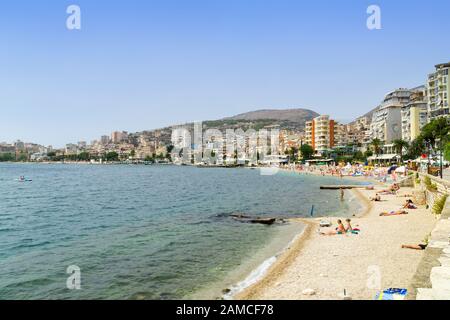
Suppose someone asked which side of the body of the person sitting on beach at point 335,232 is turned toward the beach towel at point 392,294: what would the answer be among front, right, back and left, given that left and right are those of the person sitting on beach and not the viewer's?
left

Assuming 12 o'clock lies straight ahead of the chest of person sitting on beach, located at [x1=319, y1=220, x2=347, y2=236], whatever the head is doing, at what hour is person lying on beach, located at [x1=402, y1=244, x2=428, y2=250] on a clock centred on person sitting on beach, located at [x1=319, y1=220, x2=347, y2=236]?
person lying on beach, located at [x1=402, y1=244, x2=428, y2=250] is roughly at 8 o'clock from person sitting on beach, located at [x1=319, y1=220, x2=347, y2=236].

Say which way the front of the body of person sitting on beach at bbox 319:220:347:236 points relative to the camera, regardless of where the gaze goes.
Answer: to the viewer's left

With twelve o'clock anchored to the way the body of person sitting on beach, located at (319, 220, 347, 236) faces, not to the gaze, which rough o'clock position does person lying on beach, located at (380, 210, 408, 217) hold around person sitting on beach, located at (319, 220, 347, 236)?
person lying on beach, located at (380, 210, 408, 217) is roughly at 4 o'clock from person sitting on beach, located at (319, 220, 347, 236).

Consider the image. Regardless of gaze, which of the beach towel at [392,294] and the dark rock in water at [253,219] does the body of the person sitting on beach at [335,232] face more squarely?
the dark rock in water

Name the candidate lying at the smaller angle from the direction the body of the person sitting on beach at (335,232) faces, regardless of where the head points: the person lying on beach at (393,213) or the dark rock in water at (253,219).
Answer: the dark rock in water

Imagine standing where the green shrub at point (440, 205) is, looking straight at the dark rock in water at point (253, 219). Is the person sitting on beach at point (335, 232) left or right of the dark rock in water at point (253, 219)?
left

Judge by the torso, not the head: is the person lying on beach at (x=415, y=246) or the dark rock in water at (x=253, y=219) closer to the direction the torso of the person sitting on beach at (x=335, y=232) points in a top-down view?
the dark rock in water

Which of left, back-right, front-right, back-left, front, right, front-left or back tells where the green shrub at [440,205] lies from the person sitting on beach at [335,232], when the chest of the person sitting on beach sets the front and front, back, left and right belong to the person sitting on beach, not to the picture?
back-right
